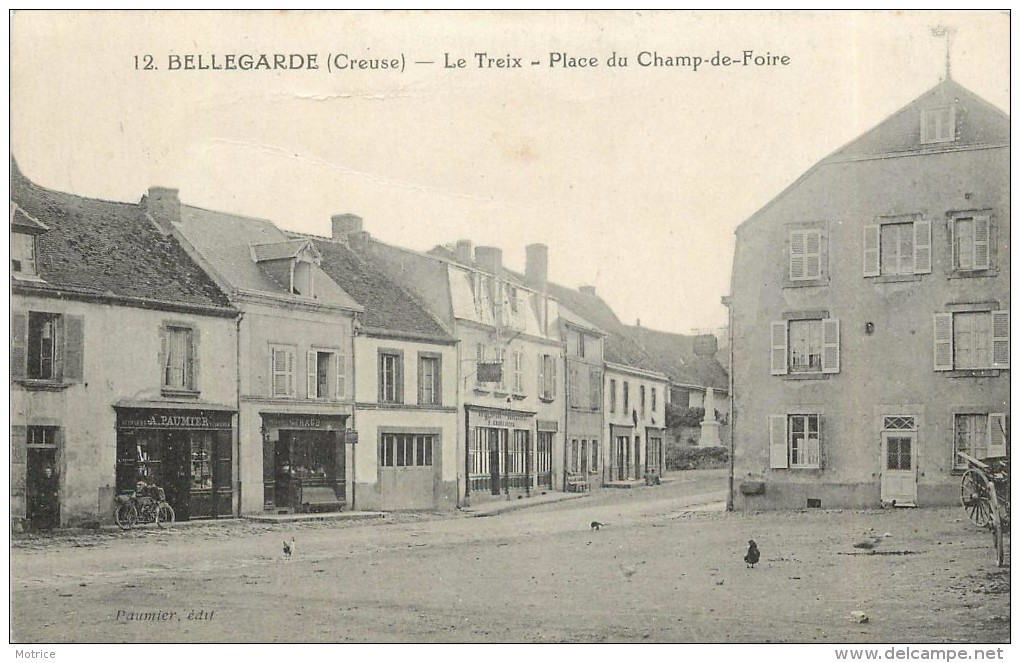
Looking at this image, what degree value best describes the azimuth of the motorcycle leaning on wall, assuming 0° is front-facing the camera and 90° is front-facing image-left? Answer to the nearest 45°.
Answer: approximately 270°

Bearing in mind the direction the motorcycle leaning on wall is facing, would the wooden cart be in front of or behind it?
in front
